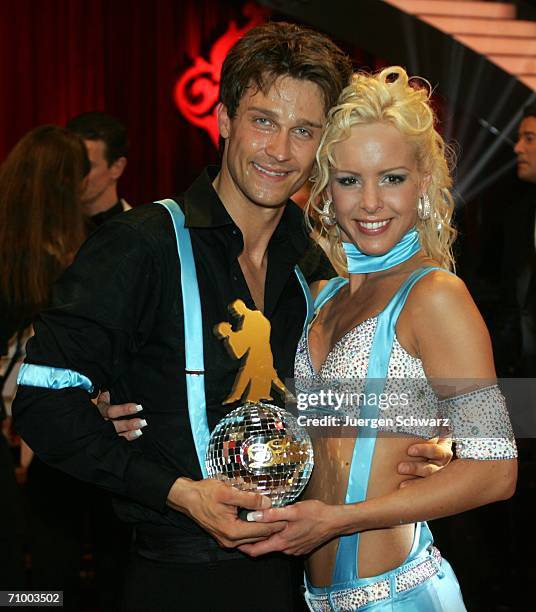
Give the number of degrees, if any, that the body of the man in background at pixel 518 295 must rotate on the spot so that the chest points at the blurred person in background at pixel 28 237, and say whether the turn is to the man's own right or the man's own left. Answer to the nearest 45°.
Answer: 0° — they already face them

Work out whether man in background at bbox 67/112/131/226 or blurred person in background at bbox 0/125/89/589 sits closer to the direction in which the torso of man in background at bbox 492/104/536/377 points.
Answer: the blurred person in background

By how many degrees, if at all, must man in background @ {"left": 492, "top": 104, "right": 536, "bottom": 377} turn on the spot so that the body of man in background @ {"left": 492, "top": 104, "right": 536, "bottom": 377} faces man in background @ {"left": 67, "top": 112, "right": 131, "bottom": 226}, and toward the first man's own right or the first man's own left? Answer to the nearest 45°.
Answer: approximately 45° to the first man's own right

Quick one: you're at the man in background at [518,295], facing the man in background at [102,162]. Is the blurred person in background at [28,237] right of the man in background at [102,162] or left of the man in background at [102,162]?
left

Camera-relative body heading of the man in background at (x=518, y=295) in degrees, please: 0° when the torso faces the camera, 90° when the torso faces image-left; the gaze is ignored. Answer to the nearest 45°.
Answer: approximately 45°
